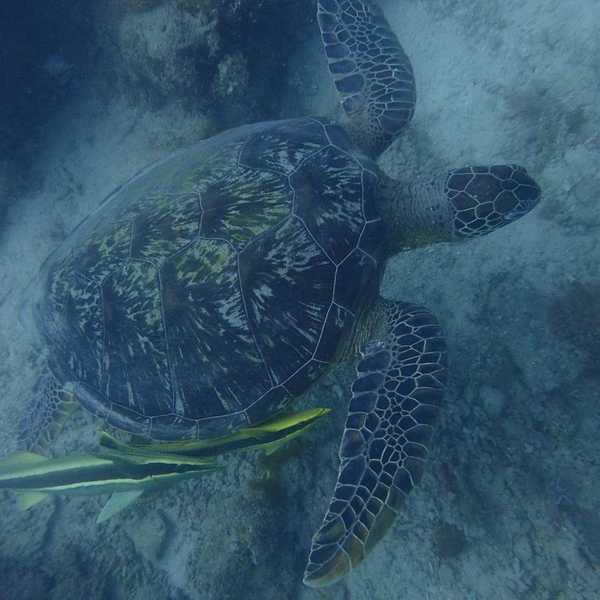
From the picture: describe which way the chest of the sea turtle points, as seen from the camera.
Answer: to the viewer's right

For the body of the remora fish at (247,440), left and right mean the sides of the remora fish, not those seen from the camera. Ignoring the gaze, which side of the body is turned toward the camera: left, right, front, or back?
right

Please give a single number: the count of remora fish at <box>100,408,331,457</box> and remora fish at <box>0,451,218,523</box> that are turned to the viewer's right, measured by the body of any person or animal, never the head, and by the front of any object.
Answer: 2

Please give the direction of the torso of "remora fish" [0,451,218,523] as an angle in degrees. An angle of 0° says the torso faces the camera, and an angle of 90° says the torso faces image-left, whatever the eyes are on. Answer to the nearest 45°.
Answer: approximately 270°
